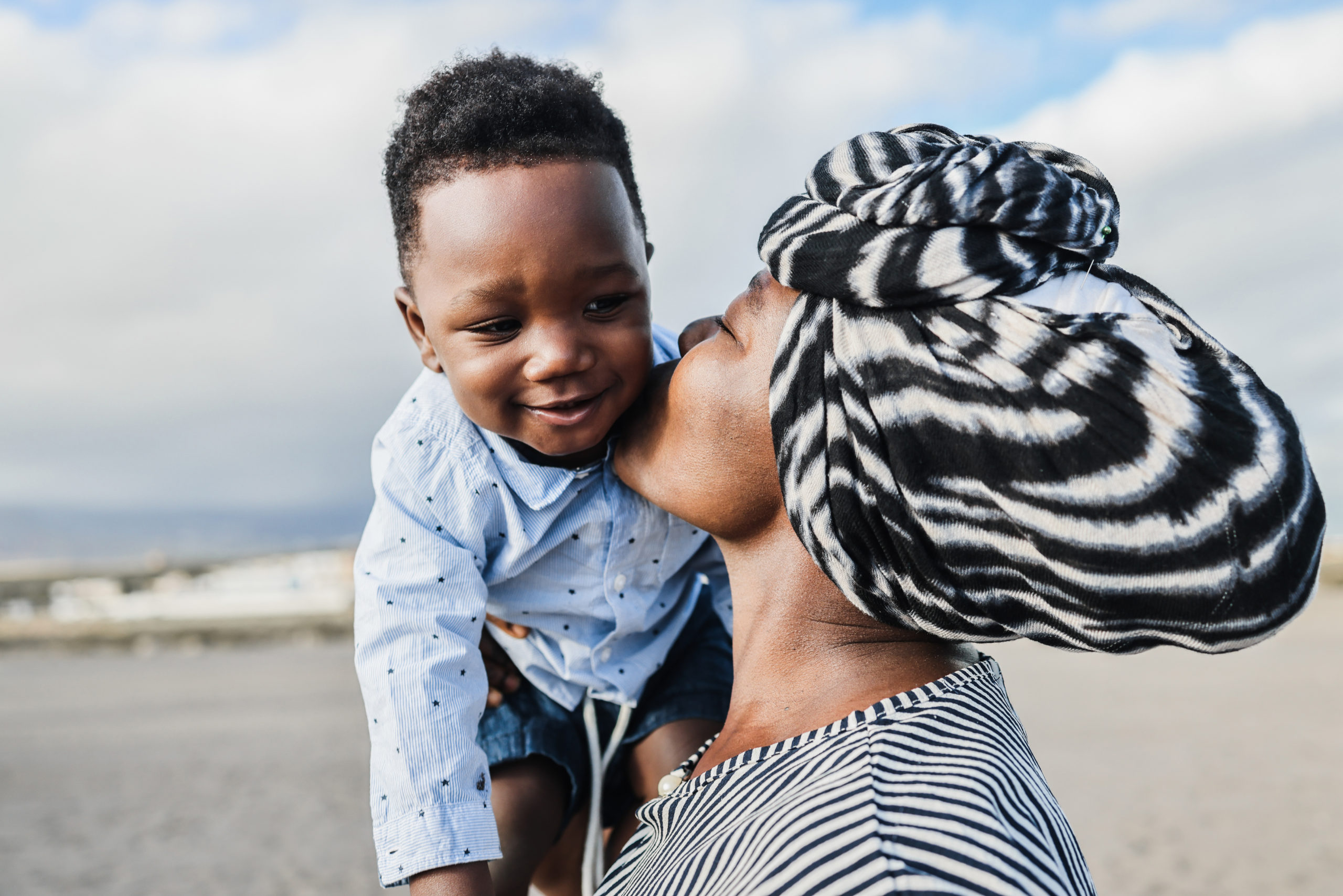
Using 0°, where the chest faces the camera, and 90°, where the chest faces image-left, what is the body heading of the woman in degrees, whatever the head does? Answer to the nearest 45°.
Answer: approximately 90°

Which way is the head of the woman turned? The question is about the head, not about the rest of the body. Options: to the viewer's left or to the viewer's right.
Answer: to the viewer's left

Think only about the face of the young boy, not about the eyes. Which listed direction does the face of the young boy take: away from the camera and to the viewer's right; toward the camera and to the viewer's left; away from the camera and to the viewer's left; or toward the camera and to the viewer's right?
toward the camera and to the viewer's right
